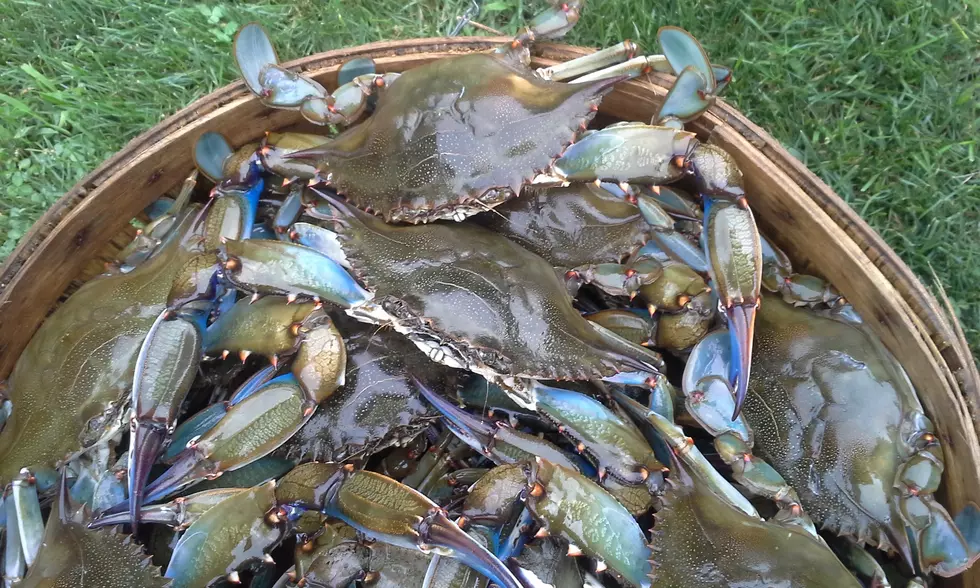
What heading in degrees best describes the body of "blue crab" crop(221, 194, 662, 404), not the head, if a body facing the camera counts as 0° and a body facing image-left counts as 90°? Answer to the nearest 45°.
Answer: approximately 45°

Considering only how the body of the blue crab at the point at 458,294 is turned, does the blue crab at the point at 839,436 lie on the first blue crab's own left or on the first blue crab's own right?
on the first blue crab's own left
